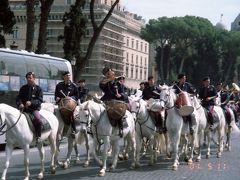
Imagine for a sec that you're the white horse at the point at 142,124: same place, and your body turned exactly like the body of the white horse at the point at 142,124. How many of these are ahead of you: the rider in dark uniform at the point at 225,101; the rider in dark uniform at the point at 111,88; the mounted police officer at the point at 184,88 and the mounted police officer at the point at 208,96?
1

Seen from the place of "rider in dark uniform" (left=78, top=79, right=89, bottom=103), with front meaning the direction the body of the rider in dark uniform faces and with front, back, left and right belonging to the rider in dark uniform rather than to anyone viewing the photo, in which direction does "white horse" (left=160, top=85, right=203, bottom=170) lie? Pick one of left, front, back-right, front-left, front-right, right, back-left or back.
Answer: left

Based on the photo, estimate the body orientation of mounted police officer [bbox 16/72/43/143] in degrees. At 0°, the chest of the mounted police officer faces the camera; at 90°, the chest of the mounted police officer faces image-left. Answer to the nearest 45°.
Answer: approximately 45°

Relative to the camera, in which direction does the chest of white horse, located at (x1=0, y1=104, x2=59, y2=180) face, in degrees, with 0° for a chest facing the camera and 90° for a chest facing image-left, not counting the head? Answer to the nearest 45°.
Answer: approximately 45°

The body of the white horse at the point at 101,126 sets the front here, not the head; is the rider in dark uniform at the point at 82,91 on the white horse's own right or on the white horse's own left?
on the white horse's own right

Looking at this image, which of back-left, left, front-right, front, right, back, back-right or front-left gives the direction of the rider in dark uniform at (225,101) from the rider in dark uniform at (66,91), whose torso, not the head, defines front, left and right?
back

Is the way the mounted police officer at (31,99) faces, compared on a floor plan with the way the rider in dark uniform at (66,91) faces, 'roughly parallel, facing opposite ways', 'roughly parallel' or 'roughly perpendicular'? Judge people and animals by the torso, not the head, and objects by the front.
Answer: roughly parallel

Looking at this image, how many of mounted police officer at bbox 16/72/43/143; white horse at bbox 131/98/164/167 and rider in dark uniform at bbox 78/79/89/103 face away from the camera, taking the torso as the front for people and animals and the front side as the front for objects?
0

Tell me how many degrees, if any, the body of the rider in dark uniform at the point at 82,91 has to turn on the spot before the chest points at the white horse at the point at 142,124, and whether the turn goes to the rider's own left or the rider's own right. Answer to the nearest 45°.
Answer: approximately 90° to the rider's own left

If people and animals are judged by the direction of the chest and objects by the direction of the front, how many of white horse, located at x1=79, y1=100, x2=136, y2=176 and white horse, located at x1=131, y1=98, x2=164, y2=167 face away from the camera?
0

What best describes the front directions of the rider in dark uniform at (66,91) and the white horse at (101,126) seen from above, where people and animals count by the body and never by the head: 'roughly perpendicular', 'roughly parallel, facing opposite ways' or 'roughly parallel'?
roughly parallel

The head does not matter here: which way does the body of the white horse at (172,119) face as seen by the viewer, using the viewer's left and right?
facing the viewer and to the left of the viewer

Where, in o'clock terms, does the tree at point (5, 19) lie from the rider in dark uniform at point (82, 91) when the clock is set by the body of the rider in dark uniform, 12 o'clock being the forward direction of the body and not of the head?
The tree is roughly at 4 o'clock from the rider in dark uniform.
